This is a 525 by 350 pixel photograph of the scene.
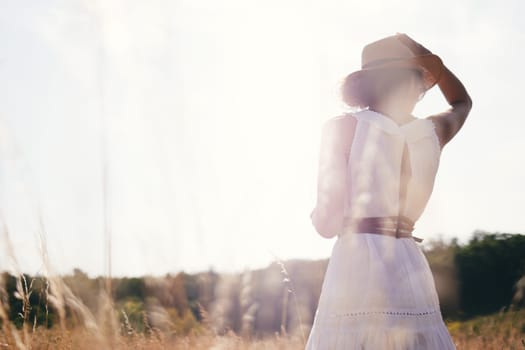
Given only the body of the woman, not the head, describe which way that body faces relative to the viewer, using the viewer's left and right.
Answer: facing away from the viewer and to the left of the viewer
